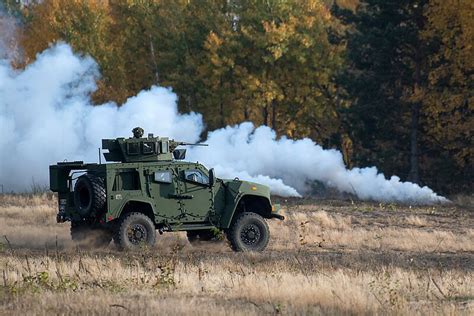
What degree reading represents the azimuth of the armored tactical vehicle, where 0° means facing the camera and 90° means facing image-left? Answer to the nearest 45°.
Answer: approximately 225°

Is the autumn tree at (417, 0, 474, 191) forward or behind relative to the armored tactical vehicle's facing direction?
forward
